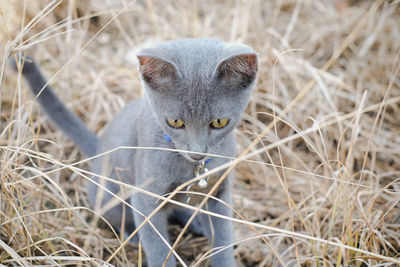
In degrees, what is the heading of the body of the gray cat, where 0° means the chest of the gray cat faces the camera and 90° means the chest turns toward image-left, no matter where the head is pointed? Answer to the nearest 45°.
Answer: approximately 315°
